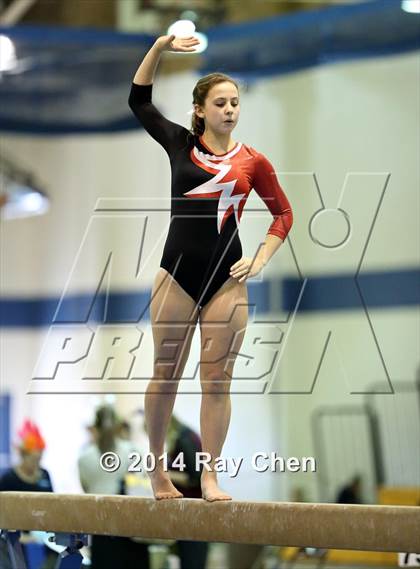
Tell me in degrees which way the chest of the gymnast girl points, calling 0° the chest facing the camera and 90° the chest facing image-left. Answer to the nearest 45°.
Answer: approximately 0°

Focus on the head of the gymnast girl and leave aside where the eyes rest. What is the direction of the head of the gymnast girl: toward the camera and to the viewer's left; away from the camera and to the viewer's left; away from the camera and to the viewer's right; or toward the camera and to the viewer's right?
toward the camera and to the viewer's right
